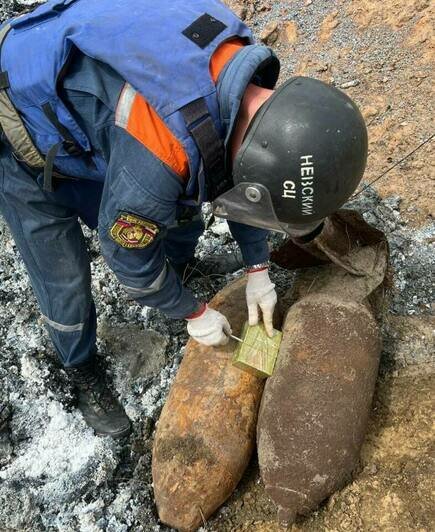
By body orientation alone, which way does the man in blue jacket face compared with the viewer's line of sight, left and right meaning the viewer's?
facing the viewer and to the right of the viewer
